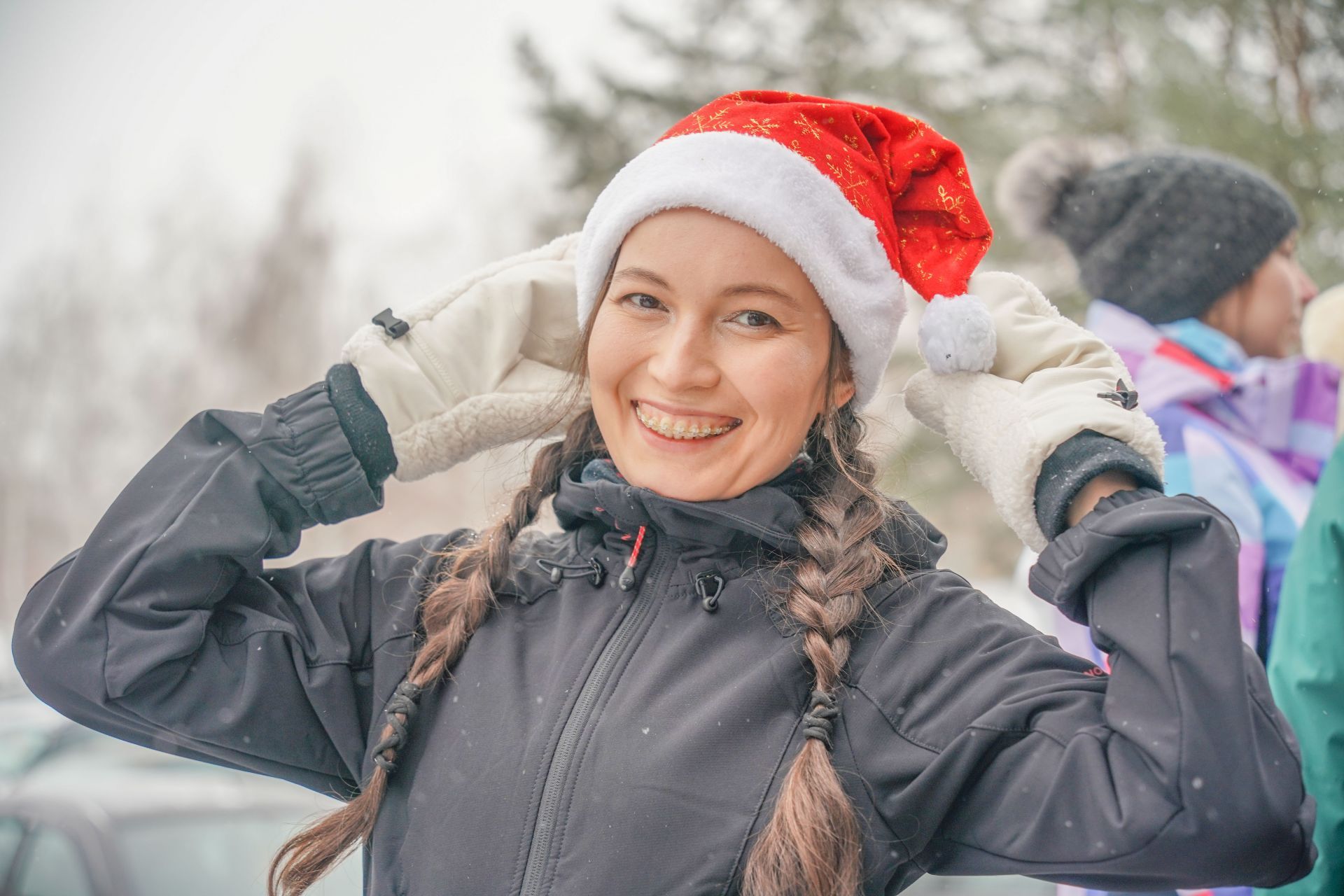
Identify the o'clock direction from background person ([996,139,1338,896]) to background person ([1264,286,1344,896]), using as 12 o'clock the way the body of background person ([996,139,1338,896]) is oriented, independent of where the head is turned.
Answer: background person ([1264,286,1344,896]) is roughly at 3 o'clock from background person ([996,139,1338,896]).

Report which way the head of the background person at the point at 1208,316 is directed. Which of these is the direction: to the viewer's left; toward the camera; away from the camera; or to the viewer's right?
to the viewer's right

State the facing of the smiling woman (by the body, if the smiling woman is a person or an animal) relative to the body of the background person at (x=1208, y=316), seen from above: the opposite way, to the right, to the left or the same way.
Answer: to the right

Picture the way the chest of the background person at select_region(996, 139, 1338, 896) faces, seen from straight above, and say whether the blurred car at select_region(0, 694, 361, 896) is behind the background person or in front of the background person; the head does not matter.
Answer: behind

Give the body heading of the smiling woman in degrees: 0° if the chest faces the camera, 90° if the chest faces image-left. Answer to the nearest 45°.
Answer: approximately 0°

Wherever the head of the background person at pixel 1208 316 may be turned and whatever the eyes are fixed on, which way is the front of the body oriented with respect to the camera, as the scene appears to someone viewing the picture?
to the viewer's right

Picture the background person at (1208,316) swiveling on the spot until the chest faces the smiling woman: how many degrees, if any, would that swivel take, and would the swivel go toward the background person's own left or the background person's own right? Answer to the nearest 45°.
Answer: approximately 90° to the background person's own right

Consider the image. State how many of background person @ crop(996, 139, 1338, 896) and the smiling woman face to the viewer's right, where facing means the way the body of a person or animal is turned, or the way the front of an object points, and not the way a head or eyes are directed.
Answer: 1

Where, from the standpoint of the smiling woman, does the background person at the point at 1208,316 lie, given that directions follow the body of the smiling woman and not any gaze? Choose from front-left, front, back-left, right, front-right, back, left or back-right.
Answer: back-left
